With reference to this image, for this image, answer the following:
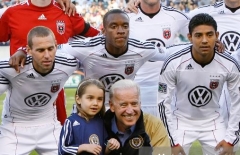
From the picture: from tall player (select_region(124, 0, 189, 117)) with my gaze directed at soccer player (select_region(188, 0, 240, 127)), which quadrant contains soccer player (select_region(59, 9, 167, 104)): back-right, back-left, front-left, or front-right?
back-right

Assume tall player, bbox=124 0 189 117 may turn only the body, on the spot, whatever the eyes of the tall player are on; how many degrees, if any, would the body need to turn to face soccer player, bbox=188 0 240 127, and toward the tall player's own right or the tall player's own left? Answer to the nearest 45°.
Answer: approximately 90° to the tall player's own left

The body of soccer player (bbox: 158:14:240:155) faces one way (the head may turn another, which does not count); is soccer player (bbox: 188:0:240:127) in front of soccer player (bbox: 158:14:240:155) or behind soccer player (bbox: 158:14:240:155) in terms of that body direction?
behind

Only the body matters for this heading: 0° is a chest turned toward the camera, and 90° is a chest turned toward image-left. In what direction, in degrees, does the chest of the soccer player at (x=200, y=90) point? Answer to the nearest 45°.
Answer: approximately 0°

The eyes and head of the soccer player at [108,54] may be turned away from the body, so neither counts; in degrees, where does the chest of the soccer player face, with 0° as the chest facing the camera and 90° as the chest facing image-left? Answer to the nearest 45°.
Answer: approximately 0°
